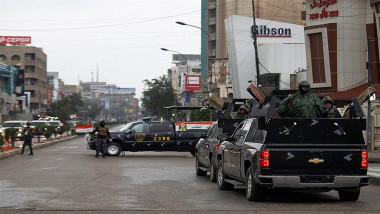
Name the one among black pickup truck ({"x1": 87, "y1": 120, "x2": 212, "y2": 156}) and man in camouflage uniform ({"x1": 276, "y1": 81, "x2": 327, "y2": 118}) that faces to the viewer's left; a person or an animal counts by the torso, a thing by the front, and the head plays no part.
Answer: the black pickup truck

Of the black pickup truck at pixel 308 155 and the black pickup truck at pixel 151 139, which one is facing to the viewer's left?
the black pickup truck at pixel 151 139

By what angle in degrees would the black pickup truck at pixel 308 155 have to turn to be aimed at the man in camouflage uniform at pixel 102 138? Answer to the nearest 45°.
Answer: approximately 45° to its left

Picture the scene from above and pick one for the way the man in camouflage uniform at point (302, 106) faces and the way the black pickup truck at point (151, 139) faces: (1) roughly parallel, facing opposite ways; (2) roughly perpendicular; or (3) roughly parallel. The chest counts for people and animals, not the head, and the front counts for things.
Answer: roughly perpendicular

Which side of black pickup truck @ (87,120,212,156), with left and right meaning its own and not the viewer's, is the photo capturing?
left

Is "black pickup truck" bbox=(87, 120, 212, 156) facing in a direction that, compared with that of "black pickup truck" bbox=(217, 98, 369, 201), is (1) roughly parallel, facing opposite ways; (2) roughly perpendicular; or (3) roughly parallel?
roughly perpendicular

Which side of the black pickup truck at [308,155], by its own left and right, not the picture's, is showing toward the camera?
back
